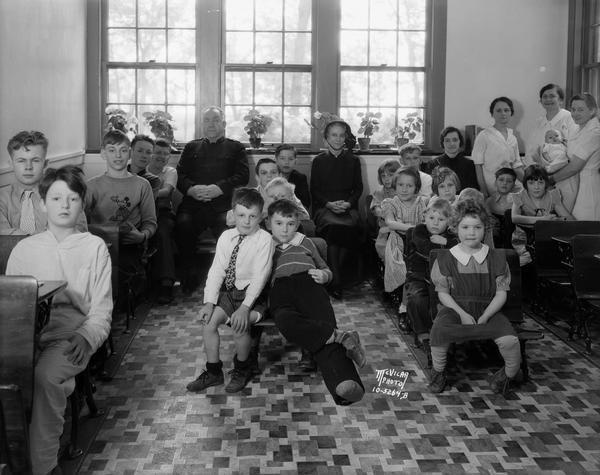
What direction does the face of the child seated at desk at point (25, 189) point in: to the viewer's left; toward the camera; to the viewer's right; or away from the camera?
toward the camera

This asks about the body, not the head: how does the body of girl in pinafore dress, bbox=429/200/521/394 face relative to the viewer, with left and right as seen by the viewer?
facing the viewer

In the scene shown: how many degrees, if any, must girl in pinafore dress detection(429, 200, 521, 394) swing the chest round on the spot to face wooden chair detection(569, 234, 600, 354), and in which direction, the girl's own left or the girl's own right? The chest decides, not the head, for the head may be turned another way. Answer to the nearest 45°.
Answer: approximately 135° to the girl's own left

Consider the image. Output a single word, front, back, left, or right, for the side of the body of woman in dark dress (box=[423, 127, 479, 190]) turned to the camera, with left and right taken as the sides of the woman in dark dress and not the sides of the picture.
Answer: front

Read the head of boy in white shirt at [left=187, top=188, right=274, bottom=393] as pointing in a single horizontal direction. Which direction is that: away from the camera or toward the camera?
toward the camera

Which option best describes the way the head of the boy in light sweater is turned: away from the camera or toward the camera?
toward the camera

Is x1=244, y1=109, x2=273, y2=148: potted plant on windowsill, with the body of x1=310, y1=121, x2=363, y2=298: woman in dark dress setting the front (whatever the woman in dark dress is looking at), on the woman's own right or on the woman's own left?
on the woman's own right

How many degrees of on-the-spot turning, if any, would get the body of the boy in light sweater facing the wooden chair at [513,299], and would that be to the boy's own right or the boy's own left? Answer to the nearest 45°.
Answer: approximately 90° to the boy's own left

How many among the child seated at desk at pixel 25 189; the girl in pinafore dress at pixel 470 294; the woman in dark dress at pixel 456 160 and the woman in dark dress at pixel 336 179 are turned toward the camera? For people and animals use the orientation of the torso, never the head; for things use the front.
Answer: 4

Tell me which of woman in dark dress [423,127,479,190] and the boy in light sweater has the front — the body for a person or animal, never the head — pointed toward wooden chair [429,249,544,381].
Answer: the woman in dark dress

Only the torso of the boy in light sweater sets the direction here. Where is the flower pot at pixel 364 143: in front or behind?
behind

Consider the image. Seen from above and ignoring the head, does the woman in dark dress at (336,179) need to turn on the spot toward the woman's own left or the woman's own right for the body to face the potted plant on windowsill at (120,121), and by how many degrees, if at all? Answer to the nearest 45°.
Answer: approximately 90° to the woman's own right

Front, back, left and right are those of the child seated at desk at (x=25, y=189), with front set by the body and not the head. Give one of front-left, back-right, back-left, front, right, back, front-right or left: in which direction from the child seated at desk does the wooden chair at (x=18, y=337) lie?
front
